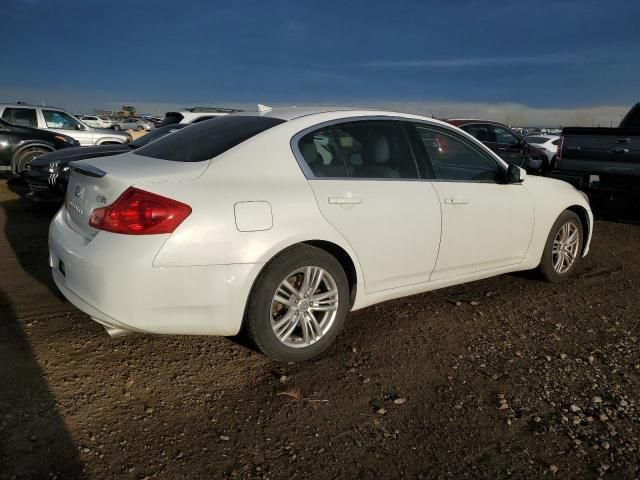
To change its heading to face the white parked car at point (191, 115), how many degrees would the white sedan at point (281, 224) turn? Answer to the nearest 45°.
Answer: approximately 45° to its left

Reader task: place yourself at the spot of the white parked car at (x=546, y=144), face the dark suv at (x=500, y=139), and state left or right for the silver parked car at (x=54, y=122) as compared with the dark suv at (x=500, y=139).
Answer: right

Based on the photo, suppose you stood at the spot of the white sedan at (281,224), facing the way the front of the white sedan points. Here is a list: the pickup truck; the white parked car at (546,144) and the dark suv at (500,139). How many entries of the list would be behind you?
0

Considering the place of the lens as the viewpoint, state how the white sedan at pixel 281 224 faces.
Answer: facing away from the viewer and to the right of the viewer

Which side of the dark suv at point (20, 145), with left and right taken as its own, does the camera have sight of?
right

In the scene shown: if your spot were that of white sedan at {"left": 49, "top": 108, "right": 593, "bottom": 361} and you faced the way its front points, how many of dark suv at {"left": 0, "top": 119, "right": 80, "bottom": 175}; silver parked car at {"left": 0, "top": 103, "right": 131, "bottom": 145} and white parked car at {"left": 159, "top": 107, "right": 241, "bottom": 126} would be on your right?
0

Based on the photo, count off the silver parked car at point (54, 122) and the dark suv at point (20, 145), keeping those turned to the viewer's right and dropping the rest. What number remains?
2

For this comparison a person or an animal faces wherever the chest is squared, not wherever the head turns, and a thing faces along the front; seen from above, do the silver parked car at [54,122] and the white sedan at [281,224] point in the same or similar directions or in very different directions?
same or similar directions

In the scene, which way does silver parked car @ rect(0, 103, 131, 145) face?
to the viewer's right

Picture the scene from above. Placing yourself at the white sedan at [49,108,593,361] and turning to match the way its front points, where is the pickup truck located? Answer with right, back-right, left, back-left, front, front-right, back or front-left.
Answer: front

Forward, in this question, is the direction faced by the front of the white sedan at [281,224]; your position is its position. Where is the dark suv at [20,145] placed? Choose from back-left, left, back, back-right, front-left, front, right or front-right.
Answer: left
